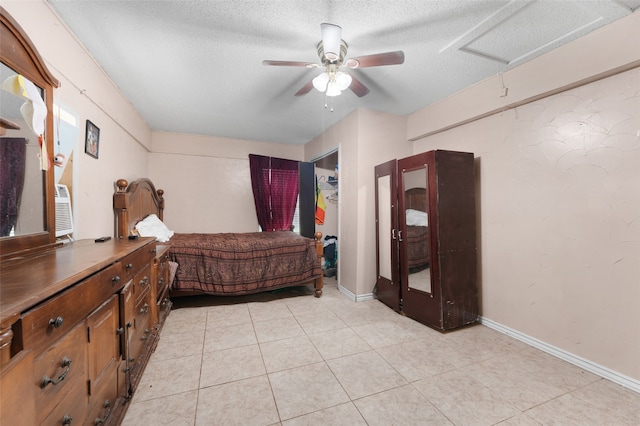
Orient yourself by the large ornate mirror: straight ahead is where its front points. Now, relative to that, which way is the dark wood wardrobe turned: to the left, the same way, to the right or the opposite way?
the opposite way

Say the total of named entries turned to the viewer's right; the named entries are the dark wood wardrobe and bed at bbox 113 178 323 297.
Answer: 1

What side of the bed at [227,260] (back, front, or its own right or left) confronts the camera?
right

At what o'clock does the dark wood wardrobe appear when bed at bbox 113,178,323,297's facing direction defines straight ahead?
The dark wood wardrobe is roughly at 1 o'clock from the bed.

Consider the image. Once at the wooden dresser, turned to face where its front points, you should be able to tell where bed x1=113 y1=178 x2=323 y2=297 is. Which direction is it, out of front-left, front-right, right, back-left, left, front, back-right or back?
left

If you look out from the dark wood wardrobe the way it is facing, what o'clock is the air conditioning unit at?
The air conditioning unit is roughly at 12 o'clock from the dark wood wardrobe.

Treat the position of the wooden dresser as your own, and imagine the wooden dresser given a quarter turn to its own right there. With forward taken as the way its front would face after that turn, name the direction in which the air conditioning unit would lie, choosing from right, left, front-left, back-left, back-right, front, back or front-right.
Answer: back-right

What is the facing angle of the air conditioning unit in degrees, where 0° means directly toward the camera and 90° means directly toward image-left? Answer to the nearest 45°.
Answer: approximately 315°

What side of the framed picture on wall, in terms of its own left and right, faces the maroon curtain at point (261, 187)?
left
